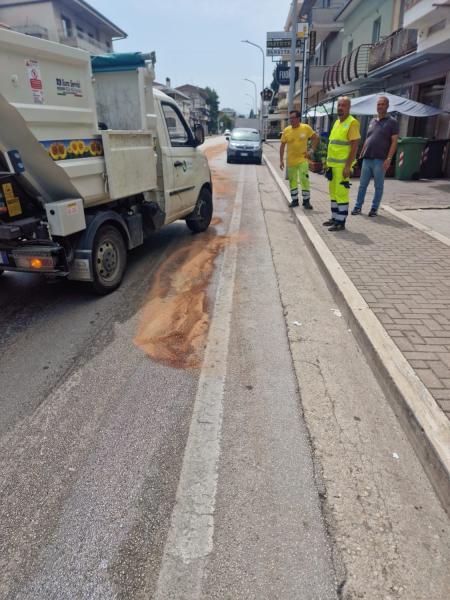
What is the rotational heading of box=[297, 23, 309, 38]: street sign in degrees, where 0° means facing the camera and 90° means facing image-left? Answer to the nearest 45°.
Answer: approximately 0°

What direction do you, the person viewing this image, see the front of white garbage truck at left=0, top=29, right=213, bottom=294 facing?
facing away from the viewer and to the right of the viewer

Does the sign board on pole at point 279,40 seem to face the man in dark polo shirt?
yes

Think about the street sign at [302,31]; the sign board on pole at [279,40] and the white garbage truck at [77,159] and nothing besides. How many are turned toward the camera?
2

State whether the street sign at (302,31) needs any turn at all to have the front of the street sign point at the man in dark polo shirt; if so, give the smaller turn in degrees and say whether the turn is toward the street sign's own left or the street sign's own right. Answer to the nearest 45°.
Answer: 0° — it already faces them

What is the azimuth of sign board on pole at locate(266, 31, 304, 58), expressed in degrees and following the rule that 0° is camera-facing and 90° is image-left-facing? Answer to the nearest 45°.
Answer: approximately 0°

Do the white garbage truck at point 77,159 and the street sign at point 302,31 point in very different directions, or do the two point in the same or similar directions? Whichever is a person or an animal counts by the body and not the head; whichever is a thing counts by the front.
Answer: very different directions

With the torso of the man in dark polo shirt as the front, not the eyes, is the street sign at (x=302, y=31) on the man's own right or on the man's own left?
on the man's own right
